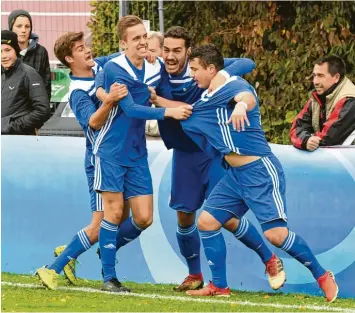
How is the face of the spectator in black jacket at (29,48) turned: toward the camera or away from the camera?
toward the camera

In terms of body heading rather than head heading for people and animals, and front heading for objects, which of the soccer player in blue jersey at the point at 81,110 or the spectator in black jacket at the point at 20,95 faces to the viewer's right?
the soccer player in blue jersey

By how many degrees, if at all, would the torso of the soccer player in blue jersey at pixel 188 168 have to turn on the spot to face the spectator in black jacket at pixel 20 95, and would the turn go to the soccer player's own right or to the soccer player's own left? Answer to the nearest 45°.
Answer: approximately 90° to the soccer player's own right

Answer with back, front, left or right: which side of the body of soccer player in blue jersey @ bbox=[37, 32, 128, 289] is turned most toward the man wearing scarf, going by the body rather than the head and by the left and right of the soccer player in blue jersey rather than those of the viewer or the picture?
front

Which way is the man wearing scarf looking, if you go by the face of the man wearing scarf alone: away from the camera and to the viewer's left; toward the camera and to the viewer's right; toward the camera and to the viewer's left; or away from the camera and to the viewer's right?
toward the camera and to the viewer's left

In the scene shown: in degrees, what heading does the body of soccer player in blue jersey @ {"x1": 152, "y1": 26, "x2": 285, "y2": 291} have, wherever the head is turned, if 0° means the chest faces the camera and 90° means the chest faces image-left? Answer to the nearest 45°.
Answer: approximately 45°

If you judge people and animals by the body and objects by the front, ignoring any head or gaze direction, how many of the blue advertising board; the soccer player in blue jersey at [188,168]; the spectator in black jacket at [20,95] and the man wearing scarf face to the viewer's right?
0

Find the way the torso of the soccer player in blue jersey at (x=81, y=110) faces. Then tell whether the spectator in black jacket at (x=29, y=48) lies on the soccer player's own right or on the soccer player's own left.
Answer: on the soccer player's own left

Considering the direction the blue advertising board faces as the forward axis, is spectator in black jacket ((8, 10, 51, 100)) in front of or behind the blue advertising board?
behind

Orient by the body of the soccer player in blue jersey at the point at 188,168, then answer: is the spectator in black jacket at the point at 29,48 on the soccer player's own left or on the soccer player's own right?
on the soccer player's own right

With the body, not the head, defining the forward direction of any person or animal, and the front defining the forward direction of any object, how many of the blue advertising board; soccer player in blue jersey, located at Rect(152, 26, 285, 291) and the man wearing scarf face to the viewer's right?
0

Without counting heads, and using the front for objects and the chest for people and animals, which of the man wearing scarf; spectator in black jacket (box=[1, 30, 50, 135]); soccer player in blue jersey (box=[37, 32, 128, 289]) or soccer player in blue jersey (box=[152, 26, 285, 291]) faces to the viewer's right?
soccer player in blue jersey (box=[37, 32, 128, 289])

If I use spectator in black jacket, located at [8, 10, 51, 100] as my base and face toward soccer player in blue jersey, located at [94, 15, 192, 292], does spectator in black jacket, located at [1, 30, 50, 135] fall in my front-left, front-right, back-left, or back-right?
front-right

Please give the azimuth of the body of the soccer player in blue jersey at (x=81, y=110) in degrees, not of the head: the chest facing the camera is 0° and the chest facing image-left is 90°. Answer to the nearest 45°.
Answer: approximately 270°

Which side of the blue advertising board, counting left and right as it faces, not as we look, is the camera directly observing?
front

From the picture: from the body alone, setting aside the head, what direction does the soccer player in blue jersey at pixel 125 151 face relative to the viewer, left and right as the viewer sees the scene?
facing the viewer and to the right of the viewer
